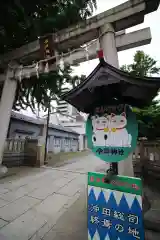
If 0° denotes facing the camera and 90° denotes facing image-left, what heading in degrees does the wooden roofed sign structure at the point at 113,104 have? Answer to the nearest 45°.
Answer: approximately 45°

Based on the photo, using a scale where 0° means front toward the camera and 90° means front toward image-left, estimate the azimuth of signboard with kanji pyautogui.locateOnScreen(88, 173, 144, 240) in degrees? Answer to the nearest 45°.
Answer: approximately 45°
